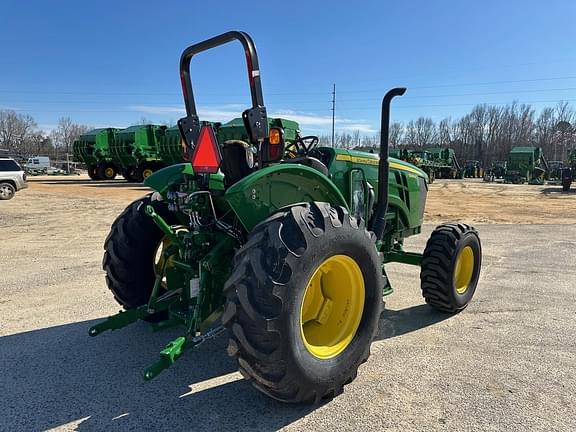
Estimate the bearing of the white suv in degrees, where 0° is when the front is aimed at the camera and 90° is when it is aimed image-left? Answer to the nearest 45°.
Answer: approximately 90°

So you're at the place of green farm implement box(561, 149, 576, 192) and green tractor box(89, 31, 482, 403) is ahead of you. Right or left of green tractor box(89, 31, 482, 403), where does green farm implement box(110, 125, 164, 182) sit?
right

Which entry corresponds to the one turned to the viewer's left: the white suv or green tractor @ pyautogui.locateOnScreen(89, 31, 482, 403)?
the white suv

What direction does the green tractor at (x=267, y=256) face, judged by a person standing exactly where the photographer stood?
facing away from the viewer and to the right of the viewer

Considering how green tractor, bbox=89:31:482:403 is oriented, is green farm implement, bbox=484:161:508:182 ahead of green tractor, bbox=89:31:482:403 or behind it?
ahead

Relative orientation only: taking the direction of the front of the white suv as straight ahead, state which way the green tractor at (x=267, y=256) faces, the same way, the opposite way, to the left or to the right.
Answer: the opposite way

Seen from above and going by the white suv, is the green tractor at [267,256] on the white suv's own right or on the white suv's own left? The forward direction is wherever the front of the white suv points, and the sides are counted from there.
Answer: on the white suv's own left

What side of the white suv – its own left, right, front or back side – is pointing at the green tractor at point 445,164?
back

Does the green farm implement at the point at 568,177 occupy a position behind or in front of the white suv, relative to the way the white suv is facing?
behind
